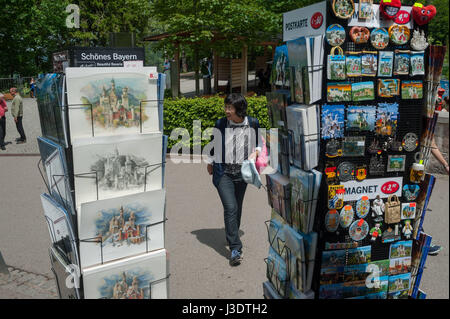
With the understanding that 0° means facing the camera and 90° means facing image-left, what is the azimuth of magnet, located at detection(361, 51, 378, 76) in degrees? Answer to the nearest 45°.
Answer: approximately 0°

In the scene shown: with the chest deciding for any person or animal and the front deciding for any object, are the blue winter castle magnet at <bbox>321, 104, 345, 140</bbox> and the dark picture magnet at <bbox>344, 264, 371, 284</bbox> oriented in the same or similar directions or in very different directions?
same or similar directions

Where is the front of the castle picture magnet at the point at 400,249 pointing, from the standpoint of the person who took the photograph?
facing the viewer

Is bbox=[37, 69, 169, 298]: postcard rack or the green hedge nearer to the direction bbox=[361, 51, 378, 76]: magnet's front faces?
the postcard rack

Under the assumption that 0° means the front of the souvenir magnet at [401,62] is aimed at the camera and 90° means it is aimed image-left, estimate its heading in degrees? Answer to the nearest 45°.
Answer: approximately 0°

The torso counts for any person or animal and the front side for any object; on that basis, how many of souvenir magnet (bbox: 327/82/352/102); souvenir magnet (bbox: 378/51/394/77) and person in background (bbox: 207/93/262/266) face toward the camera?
3

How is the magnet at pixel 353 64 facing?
toward the camera

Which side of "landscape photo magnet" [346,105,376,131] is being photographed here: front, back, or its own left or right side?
front

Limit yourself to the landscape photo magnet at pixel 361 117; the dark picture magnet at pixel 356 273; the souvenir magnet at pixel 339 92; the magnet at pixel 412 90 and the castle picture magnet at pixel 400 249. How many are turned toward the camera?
5

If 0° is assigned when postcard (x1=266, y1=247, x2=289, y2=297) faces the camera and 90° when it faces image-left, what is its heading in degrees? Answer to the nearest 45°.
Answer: approximately 45°

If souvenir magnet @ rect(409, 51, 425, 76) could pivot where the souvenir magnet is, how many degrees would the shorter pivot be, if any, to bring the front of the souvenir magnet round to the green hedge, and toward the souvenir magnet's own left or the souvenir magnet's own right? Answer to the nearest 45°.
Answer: approximately 135° to the souvenir magnet's own right
